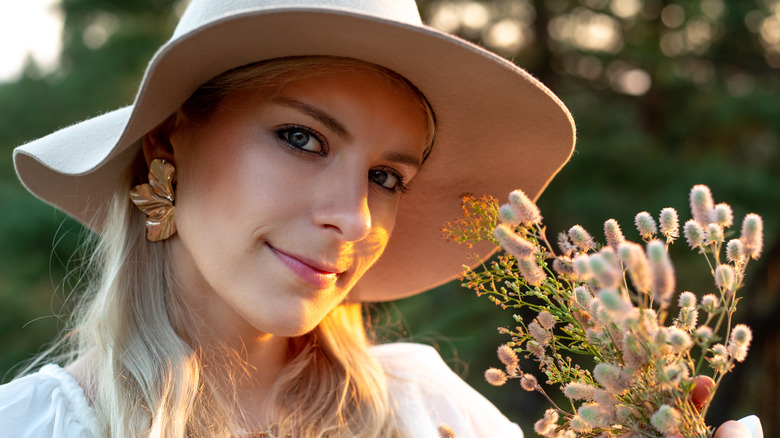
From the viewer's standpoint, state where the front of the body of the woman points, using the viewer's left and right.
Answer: facing the viewer and to the right of the viewer

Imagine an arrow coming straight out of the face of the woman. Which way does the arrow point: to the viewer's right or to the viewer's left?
to the viewer's right
